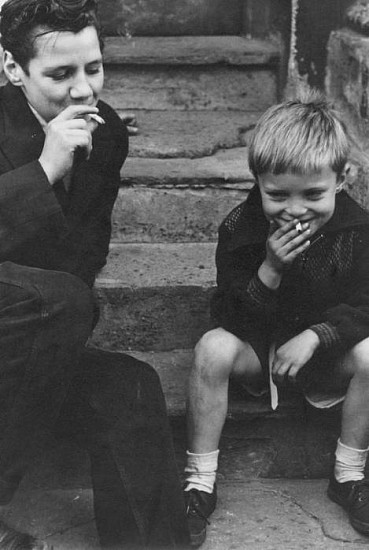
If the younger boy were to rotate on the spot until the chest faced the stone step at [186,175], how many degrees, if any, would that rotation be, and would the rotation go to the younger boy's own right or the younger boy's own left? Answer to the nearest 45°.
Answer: approximately 135° to the younger boy's own right

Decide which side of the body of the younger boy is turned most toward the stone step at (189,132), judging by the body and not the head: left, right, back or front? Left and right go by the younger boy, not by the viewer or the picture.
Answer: back

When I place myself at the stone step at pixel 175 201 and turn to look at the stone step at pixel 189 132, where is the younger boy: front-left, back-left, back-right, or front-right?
back-right

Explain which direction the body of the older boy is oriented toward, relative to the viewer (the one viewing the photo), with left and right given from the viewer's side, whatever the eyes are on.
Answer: facing the viewer and to the right of the viewer

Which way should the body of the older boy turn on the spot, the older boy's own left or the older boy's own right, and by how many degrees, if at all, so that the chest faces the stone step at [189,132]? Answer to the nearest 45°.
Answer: approximately 135° to the older boy's own left

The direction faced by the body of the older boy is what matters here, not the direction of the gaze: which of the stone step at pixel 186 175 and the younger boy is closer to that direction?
the younger boy

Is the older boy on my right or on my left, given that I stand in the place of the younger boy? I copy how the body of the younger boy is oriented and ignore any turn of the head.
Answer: on my right

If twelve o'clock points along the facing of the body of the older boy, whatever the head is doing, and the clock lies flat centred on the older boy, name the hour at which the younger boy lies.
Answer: The younger boy is roughly at 10 o'clock from the older boy.

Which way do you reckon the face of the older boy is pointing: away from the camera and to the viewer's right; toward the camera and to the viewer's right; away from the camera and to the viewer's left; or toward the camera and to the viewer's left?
toward the camera and to the viewer's right

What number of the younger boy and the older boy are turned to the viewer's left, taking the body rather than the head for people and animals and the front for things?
0
